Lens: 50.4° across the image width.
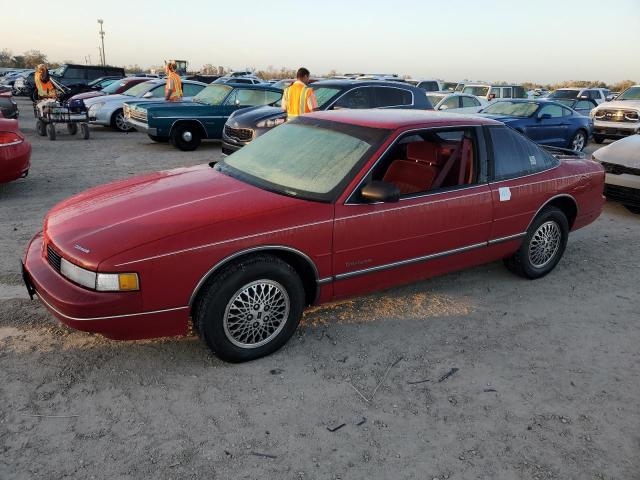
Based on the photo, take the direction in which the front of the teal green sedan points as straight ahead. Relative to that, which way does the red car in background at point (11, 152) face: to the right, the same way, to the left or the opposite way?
to the right

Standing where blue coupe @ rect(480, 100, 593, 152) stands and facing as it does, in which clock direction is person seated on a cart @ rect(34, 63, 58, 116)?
The person seated on a cart is roughly at 1 o'clock from the blue coupe.

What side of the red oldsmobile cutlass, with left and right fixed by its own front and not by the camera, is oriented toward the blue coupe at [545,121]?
back

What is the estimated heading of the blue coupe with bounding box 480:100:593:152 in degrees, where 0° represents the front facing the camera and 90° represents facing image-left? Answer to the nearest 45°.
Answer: approximately 45°

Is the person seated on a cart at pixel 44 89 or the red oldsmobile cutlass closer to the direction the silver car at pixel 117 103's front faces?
the person seated on a cart

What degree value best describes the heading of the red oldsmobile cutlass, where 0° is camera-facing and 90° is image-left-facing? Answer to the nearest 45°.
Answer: approximately 45°

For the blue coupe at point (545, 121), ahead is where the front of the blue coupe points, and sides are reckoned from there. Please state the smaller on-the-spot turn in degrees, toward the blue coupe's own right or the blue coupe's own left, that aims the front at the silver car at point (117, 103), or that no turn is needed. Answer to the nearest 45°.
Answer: approximately 45° to the blue coupe's own right

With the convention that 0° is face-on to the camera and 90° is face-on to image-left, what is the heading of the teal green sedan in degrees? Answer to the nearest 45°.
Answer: approximately 45°

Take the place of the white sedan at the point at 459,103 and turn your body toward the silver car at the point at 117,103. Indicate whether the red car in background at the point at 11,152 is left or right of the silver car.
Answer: left

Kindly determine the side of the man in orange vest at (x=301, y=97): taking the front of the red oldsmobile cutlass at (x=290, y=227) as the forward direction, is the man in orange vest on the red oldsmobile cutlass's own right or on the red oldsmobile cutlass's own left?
on the red oldsmobile cutlass's own right
